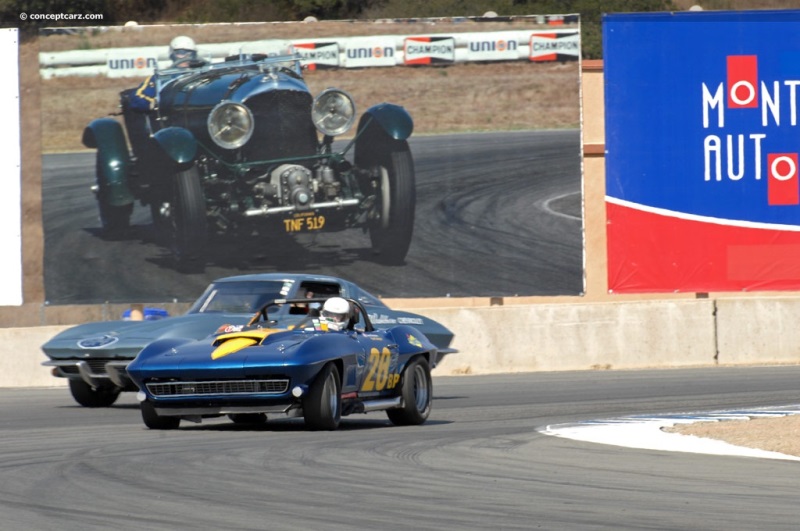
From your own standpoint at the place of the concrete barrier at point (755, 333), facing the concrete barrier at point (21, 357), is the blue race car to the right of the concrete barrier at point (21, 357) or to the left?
left

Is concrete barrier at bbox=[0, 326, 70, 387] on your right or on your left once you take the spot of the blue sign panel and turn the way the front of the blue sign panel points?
on your right

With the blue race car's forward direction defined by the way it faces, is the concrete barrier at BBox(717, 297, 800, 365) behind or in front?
behind

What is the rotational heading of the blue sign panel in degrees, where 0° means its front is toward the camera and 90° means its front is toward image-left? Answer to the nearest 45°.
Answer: approximately 0°

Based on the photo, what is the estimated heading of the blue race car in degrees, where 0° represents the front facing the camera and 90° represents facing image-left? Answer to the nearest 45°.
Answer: approximately 45°
